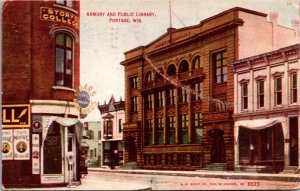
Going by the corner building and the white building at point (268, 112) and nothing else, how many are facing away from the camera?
0

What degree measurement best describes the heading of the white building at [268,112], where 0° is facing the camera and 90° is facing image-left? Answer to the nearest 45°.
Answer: approximately 45°

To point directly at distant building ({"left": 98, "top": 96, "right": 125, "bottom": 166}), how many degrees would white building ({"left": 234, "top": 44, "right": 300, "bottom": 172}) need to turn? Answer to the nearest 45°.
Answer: approximately 45° to its right

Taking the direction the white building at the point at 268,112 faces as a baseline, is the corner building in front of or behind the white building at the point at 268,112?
in front

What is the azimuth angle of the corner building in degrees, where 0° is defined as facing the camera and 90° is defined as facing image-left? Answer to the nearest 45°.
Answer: approximately 315°

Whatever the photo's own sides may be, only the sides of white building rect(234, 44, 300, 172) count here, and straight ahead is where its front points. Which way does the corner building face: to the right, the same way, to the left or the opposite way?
to the left

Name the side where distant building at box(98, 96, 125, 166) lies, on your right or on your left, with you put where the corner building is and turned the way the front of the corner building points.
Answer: on your left

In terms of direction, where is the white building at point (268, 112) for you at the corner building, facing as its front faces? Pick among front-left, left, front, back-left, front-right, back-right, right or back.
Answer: front-left
